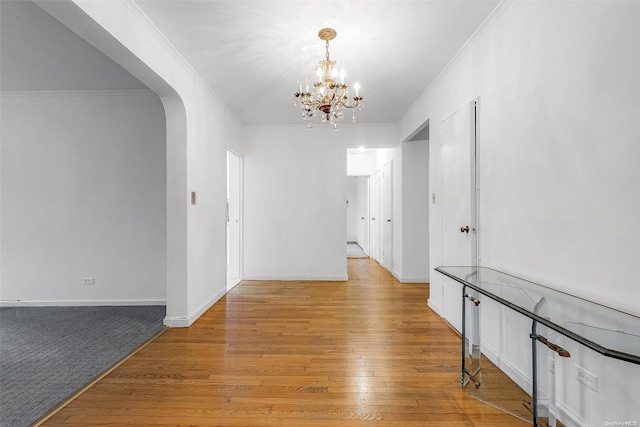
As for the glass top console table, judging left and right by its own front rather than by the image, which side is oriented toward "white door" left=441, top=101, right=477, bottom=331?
right

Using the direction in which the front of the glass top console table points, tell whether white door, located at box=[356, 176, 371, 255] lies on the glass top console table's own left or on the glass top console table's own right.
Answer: on the glass top console table's own right

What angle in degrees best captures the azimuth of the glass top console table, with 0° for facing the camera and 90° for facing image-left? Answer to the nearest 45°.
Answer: approximately 45°

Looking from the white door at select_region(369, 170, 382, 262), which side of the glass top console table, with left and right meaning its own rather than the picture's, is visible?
right

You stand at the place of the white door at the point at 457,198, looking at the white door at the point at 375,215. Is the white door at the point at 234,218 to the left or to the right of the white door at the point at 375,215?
left

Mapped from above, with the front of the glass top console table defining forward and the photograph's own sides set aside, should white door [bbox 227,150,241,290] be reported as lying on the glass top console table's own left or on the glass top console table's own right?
on the glass top console table's own right

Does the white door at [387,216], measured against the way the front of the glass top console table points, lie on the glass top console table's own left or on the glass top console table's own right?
on the glass top console table's own right
